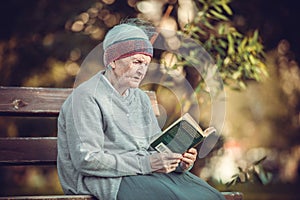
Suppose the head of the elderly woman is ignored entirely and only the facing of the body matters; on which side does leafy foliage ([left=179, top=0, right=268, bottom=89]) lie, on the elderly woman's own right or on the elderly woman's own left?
on the elderly woman's own left

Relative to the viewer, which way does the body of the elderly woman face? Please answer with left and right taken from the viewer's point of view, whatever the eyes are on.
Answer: facing the viewer and to the right of the viewer

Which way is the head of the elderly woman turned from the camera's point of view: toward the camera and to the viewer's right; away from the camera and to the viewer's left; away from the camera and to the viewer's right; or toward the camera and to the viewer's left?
toward the camera and to the viewer's right
